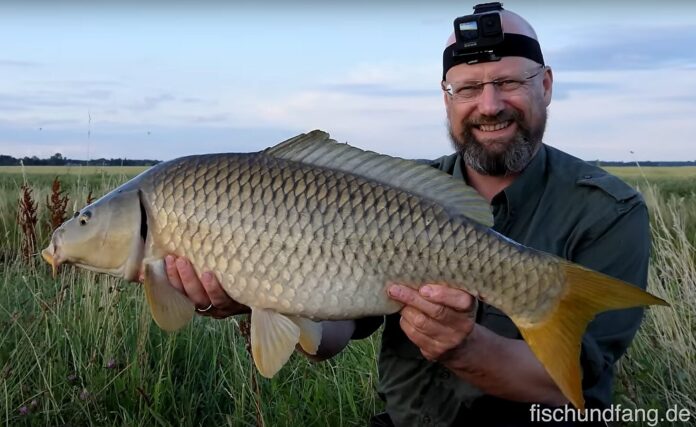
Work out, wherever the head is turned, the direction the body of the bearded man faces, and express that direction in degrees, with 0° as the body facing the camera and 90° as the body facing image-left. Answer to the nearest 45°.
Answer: approximately 45°

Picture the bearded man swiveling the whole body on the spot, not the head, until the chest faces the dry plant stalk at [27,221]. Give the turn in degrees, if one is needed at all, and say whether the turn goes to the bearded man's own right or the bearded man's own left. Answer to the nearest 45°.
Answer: approximately 90° to the bearded man's own right
